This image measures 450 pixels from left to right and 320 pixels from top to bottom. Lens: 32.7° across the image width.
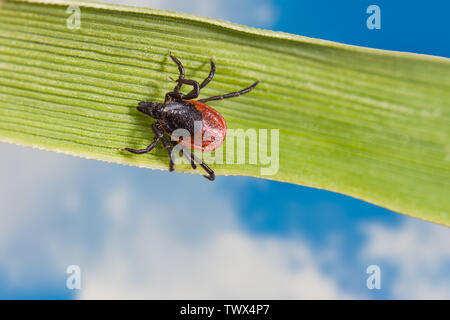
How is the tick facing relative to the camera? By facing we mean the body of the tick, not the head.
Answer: to the viewer's left
